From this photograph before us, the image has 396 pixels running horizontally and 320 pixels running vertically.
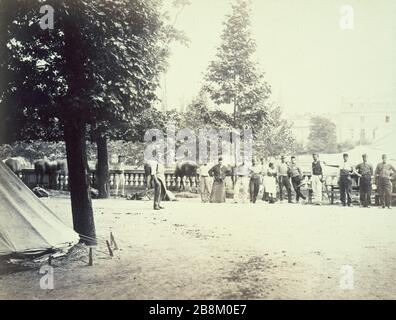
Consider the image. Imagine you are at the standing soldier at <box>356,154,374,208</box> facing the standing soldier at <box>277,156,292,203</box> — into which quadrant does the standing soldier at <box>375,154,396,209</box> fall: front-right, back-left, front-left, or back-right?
back-left

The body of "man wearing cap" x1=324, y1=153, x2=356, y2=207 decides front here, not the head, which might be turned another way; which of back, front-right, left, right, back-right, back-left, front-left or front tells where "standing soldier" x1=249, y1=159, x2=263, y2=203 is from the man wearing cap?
right

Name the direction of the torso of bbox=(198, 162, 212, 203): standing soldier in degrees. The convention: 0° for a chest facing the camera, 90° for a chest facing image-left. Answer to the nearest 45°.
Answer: approximately 0°

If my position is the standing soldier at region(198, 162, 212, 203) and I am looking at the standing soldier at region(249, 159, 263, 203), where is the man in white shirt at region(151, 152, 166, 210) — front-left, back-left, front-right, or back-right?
back-right

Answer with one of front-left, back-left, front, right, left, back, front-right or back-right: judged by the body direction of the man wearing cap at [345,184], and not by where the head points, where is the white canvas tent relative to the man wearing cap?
front-right

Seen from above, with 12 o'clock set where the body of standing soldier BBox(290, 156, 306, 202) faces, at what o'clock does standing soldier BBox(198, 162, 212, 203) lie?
standing soldier BBox(198, 162, 212, 203) is roughly at 3 o'clock from standing soldier BBox(290, 156, 306, 202).

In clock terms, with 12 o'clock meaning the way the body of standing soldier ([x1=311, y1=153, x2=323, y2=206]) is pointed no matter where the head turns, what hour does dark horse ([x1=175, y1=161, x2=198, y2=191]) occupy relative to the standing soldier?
The dark horse is roughly at 3 o'clock from the standing soldier.

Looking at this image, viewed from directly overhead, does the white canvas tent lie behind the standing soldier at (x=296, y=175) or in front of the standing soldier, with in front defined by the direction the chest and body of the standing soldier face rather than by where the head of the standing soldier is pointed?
in front

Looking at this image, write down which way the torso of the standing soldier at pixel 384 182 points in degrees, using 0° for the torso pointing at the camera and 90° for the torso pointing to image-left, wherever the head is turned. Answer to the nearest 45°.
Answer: approximately 0°

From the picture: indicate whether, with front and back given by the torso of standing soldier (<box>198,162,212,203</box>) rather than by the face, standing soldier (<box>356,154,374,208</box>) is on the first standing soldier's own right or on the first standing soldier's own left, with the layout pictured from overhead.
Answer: on the first standing soldier's own left
